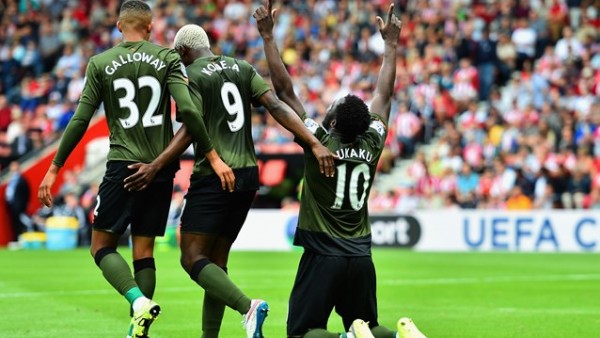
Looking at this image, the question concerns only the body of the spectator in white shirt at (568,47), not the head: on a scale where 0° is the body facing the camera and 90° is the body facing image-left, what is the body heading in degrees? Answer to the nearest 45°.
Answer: approximately 0°

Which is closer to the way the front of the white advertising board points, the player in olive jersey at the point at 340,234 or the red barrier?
the player in olive jersey

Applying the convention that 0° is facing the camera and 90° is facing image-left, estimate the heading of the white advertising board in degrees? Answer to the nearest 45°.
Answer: approximately 0°

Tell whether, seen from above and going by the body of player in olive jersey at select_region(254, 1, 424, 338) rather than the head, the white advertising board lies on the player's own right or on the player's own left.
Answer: on the player's own right

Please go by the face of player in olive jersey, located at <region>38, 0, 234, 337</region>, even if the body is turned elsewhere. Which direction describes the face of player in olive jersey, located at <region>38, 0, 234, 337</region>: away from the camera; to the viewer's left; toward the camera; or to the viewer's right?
away from the camera

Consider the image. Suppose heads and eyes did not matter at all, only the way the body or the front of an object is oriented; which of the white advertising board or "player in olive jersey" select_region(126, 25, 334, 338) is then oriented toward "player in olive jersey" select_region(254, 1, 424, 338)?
the white advertising board

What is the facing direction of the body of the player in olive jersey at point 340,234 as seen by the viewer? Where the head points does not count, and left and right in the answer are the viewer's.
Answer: facing away from the viewer and to the left of the viewer

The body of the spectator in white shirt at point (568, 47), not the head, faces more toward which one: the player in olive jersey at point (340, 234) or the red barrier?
the player in olive jersey

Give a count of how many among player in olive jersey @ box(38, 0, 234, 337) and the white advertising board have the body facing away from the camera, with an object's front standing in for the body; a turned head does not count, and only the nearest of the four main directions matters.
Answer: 1

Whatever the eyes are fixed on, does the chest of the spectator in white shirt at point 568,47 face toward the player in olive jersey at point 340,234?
yes

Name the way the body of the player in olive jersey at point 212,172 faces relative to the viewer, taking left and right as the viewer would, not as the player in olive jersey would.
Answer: facing away from the viewer and to the left of the viewer

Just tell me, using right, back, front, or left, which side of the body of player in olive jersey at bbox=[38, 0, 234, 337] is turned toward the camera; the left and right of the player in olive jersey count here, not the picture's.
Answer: back
